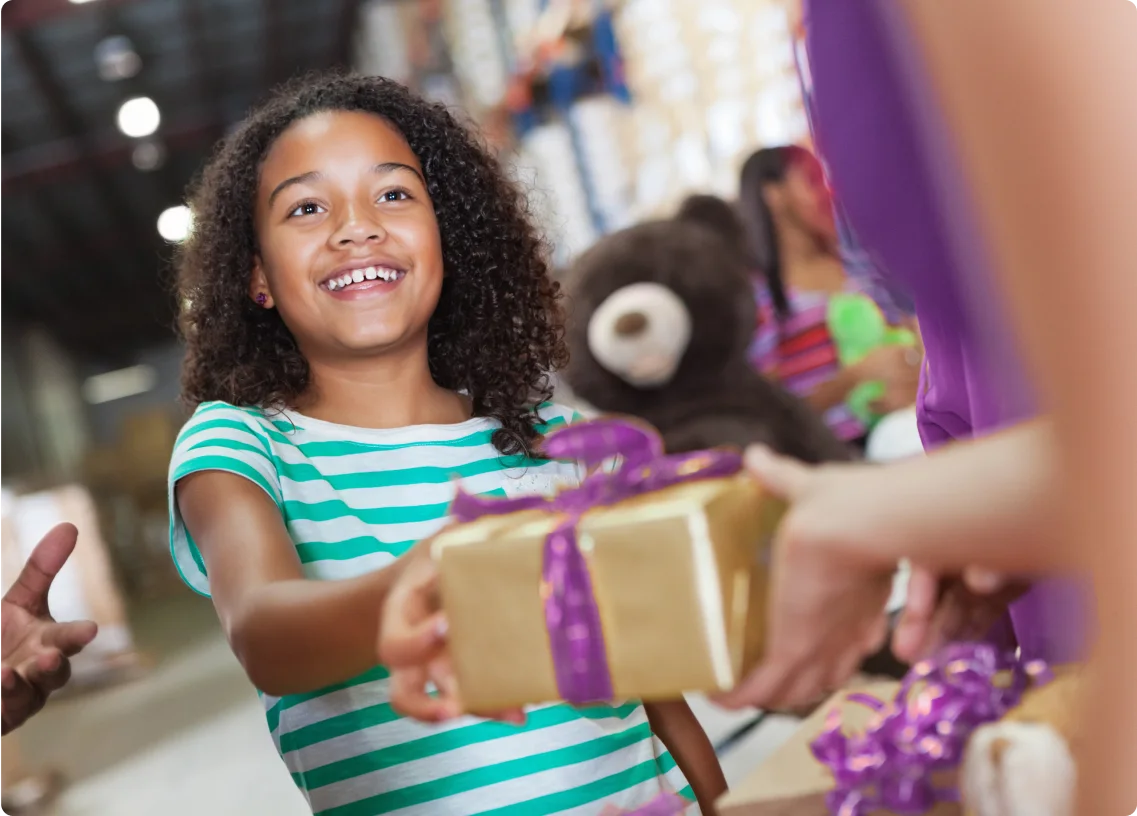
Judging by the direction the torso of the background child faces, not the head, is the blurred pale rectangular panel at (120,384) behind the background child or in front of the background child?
behind

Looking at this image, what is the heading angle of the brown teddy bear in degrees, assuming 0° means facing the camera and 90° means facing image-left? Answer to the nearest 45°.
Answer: approximately 45°

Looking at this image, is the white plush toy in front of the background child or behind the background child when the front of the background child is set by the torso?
in front

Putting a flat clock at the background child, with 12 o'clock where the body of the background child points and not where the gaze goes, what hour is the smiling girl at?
The smiling girl is roughly at 2 o'clock from the background child.

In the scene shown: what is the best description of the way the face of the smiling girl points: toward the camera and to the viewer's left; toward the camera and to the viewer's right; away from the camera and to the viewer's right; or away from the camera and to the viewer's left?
toward the camera and to the viewer's right

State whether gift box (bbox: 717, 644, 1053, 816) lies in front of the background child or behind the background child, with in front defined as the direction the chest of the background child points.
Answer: in front
